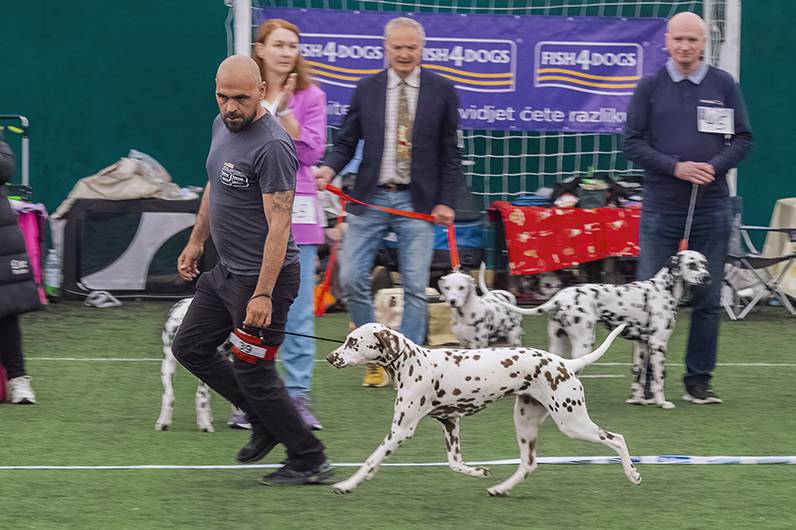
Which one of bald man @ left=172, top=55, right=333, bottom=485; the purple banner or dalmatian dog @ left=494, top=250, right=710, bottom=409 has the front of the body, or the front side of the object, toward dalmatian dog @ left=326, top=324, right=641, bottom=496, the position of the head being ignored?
the purple banner

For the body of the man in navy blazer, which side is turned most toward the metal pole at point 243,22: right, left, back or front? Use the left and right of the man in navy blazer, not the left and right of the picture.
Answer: back

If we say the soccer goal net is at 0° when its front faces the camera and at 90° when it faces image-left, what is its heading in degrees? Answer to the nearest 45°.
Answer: approximately 0°

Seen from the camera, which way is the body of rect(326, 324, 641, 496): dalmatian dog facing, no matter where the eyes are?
to the viewer's left

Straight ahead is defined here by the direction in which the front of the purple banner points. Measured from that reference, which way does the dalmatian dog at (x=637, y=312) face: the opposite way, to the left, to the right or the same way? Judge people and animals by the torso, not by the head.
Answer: to the left

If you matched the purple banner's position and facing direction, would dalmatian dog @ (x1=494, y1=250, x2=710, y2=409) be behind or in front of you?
in front

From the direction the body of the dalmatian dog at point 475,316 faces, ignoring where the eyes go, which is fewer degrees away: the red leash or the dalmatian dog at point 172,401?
the dalmatian dog

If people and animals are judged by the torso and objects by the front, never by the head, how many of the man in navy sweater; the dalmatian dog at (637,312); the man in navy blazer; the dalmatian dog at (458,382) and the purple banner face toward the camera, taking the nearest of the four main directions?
3

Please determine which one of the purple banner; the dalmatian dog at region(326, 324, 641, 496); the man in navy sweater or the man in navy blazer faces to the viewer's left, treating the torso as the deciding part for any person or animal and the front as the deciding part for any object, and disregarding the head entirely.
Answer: the dalmatian dog

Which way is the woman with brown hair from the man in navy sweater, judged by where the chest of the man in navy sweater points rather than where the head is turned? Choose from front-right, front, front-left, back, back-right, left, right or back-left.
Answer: front-right
